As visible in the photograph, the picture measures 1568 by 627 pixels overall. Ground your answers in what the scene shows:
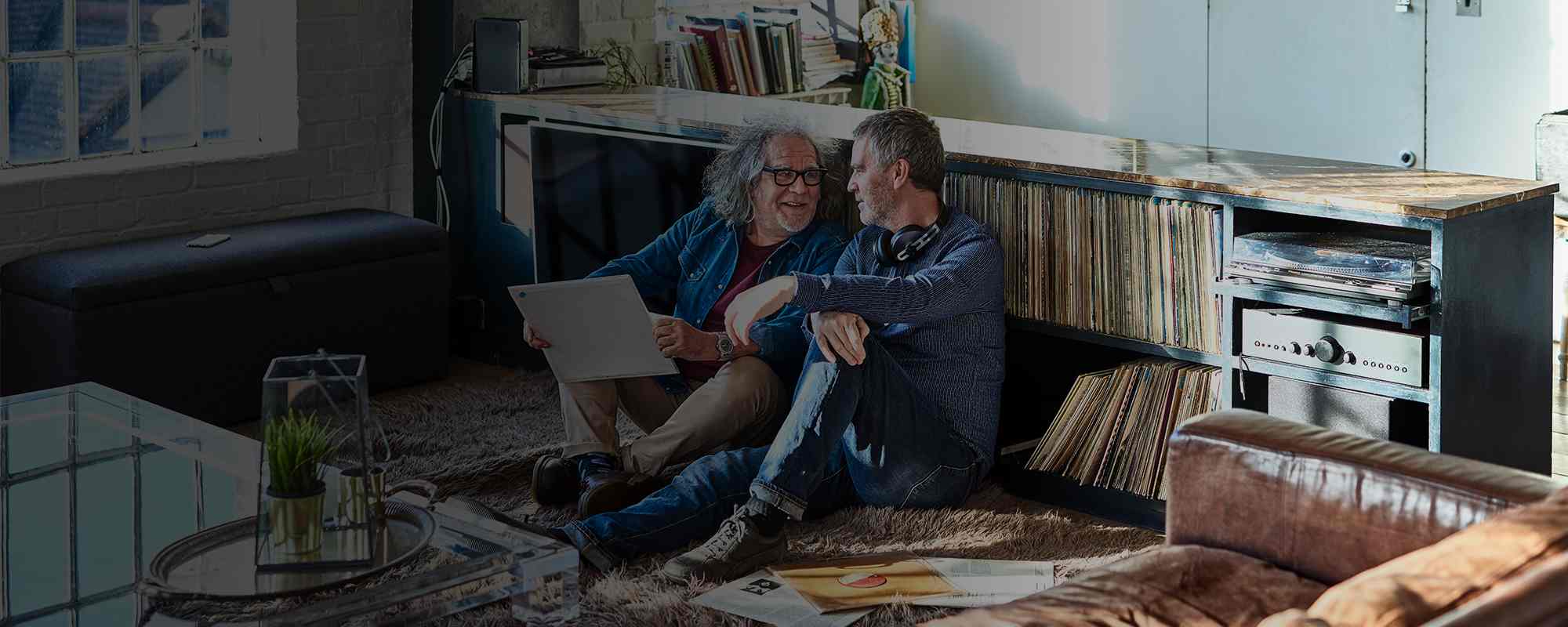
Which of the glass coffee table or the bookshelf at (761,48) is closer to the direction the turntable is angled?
the glass coffee table

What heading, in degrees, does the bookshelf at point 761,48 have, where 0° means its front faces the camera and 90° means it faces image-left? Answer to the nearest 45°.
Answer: approximately 45°

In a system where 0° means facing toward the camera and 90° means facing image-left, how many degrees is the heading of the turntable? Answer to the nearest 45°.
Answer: approximately 45°

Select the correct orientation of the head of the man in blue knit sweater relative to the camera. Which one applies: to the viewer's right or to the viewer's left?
to the viewer's left

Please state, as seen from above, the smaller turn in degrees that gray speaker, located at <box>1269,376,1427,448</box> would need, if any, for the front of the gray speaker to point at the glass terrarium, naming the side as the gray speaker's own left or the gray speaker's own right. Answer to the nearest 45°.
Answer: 0° — it already faces it

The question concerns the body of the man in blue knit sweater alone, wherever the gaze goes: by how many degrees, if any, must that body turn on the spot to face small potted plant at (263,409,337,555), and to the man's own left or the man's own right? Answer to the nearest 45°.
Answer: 0° — they already face it

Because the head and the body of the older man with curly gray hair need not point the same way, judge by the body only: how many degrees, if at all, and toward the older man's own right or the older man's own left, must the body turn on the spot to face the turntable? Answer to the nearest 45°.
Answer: approximately 90° to the older man's own left
